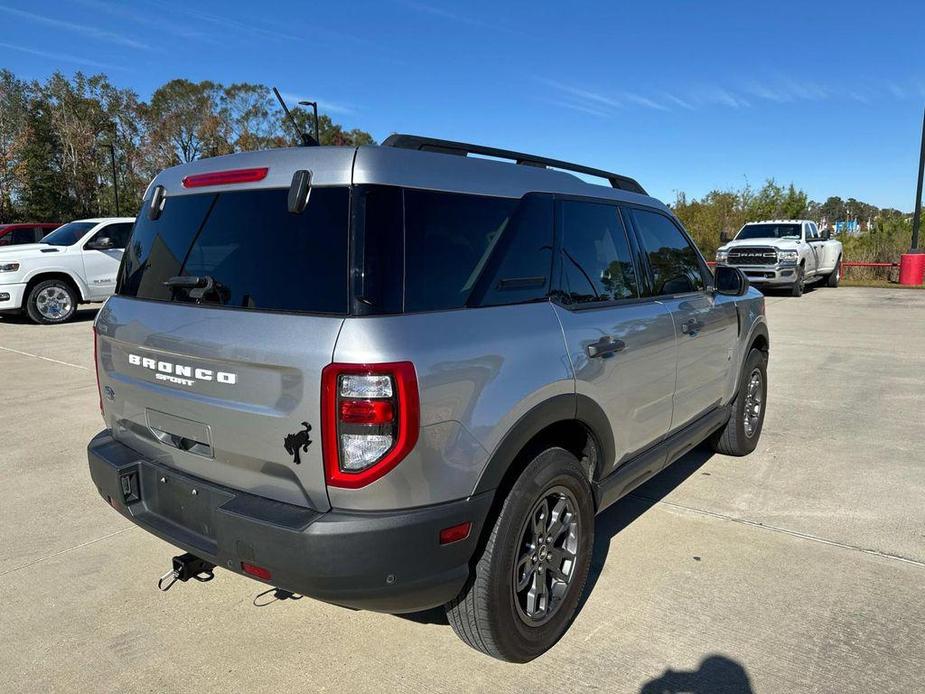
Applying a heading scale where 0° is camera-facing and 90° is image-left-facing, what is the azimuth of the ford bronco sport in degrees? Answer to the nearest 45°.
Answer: approximately 225°

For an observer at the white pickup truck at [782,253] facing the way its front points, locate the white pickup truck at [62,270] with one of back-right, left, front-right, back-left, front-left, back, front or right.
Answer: front

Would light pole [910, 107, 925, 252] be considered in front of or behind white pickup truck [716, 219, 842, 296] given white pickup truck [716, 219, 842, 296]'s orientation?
behind

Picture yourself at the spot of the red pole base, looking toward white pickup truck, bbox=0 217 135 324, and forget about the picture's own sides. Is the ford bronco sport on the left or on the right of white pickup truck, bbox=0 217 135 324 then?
left

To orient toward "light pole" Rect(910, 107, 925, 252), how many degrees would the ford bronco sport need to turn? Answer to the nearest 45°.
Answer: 0° — it already faces it

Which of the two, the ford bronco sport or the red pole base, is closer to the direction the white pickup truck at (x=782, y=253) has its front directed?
the ford bronco sport

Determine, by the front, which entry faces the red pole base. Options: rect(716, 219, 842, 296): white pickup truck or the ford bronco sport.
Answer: the ford bronco sport

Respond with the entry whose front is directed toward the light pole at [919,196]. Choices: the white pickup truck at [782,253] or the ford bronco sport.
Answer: the ford bronco sport

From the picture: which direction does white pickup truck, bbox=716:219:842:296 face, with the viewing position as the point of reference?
facing the viewer and to the left of the viewer

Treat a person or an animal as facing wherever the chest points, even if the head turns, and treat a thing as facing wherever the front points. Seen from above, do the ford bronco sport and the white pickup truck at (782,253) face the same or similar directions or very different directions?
very different directions

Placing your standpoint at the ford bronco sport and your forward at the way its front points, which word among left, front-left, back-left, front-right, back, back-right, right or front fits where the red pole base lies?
front

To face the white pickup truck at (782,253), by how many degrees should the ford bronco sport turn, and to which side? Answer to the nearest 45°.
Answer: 0° — it already faces it
